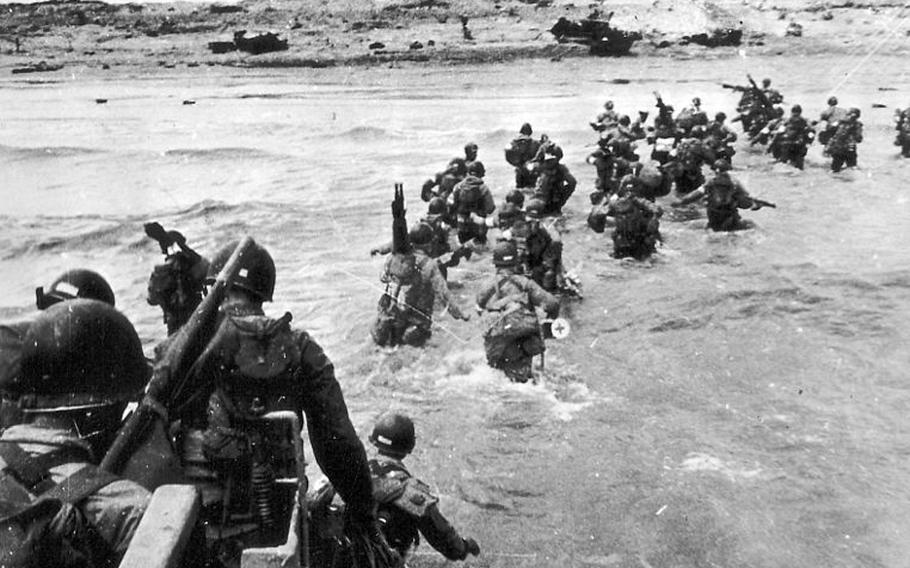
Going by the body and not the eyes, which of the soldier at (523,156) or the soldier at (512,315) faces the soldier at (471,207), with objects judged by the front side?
the soldier at (512,315)

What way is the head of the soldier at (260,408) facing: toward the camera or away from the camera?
away from the camera

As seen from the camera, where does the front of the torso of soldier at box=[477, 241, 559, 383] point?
away from the camera

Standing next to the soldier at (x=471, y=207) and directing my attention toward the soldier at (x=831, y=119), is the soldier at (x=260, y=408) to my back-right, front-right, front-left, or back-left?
back-right

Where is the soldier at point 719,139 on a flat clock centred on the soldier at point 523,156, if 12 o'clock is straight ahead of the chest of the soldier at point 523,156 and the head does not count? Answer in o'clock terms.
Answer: the soldier at point 719,139 is roughly at 2 o'clock from the soldier at point 523,156.

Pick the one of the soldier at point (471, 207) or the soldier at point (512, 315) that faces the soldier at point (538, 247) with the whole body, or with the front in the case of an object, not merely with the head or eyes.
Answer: the soldier at point (512, 315)

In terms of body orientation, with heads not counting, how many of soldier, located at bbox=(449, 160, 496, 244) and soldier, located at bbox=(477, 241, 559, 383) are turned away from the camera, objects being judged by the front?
2

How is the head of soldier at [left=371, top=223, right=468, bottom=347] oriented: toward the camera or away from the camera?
away from the camera

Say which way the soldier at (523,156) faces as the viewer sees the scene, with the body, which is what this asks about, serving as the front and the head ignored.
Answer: away from the camera

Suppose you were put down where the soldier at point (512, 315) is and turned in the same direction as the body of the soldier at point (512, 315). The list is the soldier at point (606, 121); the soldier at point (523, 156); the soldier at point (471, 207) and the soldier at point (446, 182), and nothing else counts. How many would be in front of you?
4

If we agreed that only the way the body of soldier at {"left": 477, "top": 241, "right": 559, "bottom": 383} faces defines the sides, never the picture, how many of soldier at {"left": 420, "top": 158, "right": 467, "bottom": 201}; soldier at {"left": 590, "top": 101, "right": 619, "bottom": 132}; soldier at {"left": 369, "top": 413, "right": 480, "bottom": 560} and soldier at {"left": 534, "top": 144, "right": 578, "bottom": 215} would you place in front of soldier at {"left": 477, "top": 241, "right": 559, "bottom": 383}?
3

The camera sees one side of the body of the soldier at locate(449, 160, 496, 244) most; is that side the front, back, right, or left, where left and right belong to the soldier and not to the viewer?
back
